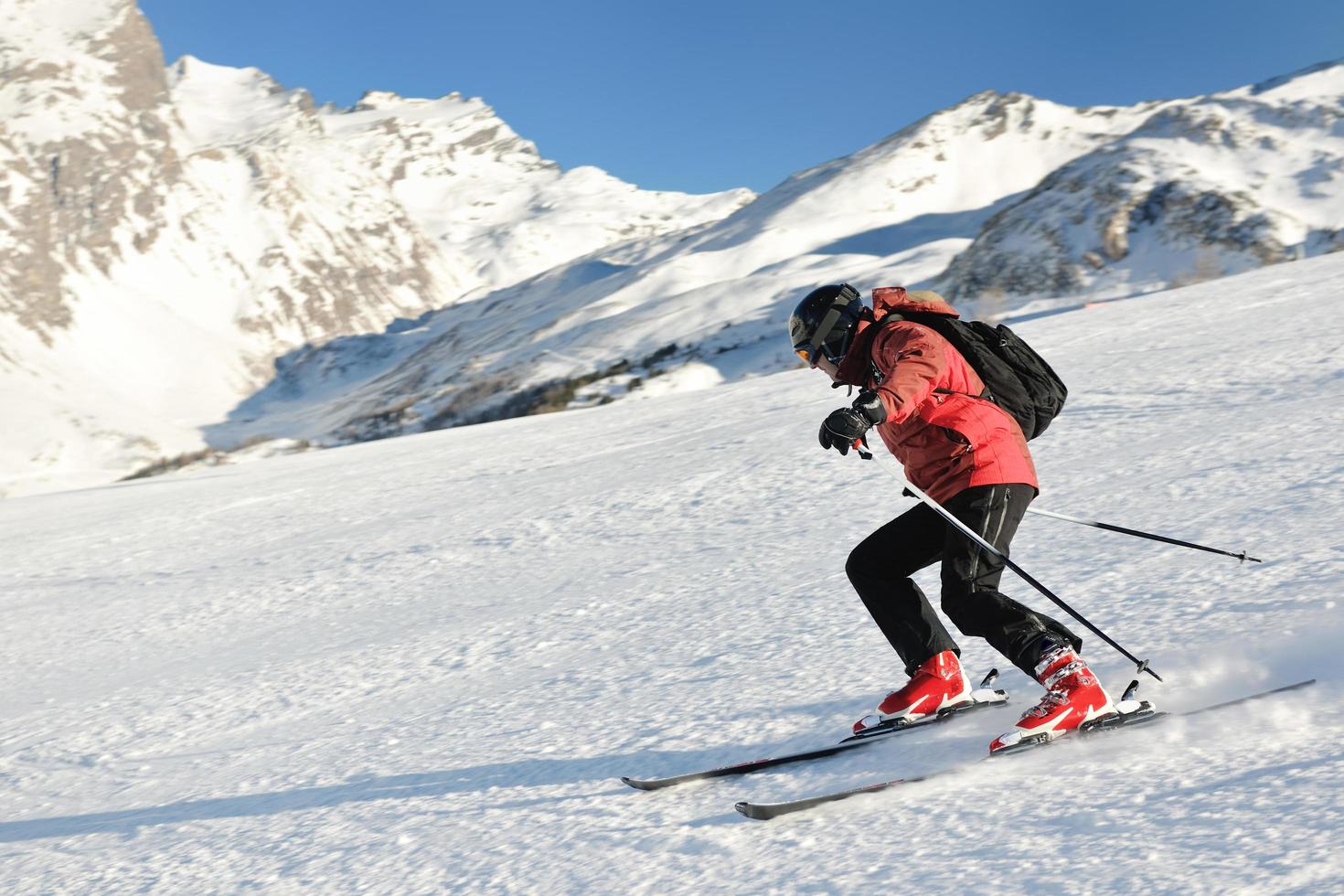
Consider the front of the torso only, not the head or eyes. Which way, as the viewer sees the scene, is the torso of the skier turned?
to the viewer's left

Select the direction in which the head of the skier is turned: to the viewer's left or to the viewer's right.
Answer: to the viewer's left
